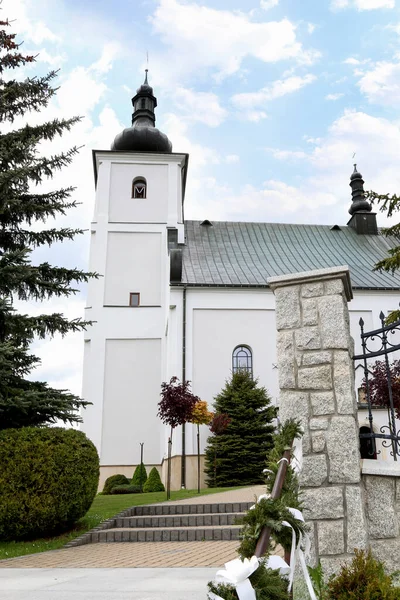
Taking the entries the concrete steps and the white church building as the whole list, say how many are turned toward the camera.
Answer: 1

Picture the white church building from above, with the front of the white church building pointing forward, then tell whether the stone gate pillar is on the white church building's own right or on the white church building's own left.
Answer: on the white church building's own left

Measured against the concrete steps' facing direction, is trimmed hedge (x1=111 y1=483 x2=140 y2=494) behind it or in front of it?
behind

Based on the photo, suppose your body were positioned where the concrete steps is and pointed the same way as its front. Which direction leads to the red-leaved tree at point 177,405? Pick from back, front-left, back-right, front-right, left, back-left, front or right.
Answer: back

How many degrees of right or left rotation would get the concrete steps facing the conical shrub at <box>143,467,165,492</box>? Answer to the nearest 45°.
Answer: approximately 180°

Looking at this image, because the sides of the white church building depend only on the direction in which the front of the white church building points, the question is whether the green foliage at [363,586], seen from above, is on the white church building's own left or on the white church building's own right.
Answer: on the white church building's own left

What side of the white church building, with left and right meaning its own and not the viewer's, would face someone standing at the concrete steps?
left

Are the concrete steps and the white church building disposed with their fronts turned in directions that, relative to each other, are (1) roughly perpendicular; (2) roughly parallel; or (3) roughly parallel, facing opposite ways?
roughly perpendicular

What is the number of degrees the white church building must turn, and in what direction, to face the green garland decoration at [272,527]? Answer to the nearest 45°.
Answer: approximately 90° to its left

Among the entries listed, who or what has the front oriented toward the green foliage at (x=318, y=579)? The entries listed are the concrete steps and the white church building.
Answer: the concrete steps

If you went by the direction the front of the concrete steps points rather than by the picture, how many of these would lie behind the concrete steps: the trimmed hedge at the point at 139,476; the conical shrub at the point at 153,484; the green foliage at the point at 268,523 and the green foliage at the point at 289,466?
2

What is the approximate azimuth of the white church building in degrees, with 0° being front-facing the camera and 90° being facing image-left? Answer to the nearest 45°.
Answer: approximately 90°
